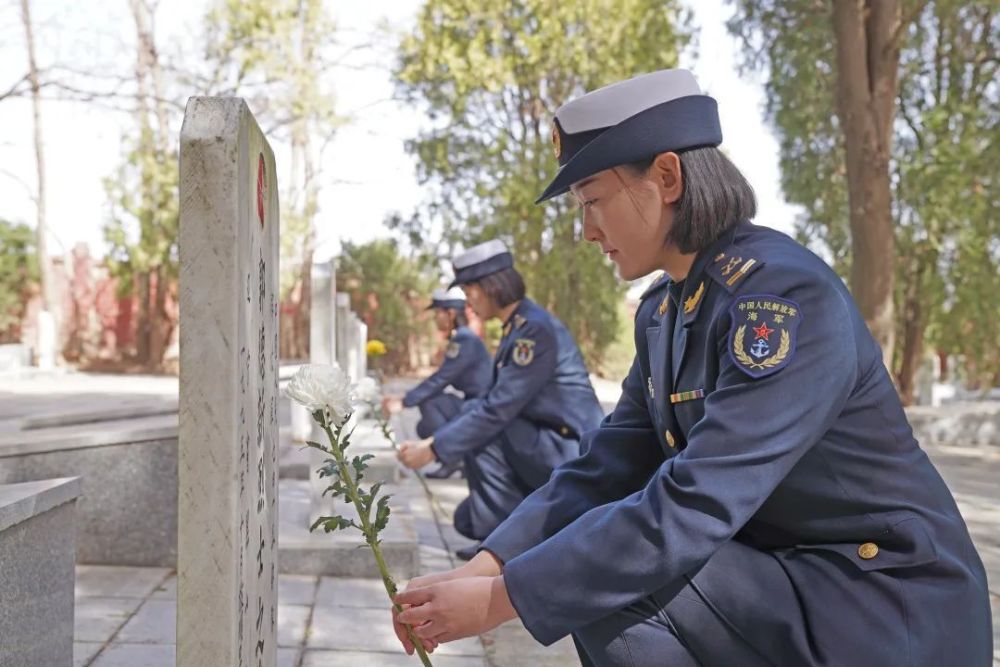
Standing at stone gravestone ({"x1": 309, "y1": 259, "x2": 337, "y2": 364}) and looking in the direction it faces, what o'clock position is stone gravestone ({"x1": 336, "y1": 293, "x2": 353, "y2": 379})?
stone gravestone ({"x1": 336, "y1": 293, "x2": 353, "y2": 379}) is roughly at 9 o'clock from stone gravestone ({"x1": 309, "y1": 259, "x2": 337, "y2": 364}).

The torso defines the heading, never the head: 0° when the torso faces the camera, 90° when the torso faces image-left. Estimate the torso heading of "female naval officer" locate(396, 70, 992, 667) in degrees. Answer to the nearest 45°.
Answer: approximately 90°

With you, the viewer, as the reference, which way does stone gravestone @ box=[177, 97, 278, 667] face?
facing to the right of the viewer

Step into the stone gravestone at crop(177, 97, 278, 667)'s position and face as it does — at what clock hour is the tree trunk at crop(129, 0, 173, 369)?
The tree trunk is roughly at 9 o'clock from the stone gravestone.

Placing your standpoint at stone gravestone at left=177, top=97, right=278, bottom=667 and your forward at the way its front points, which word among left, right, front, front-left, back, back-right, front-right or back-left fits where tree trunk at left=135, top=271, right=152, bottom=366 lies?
left

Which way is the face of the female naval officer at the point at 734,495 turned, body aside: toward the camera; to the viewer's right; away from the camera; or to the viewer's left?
to the viewer's left

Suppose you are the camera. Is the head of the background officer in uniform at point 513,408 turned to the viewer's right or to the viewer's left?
to the viewer's left

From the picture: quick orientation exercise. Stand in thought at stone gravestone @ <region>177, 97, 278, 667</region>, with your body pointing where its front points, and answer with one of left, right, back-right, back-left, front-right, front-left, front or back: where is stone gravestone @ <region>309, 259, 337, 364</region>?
left

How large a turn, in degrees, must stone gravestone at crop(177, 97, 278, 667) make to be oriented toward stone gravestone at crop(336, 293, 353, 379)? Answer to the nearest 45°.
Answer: approximately 90° to its left

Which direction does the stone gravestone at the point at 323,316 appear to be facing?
to the viewer's right

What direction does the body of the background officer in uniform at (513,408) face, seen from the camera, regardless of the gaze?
to the viewer's left
